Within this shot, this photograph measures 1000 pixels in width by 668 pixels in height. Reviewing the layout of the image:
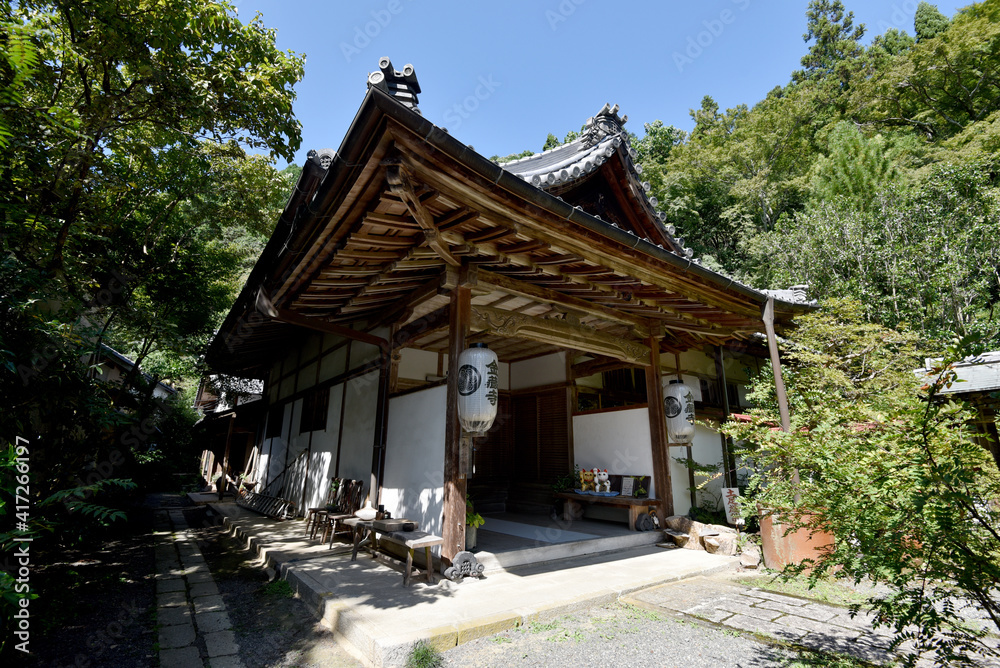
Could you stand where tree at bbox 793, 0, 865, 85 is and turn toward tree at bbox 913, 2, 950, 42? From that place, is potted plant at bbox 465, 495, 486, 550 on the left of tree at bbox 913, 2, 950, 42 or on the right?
right

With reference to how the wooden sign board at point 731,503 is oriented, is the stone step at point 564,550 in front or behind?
in front

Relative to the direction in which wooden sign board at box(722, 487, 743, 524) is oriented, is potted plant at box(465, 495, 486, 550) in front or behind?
in front

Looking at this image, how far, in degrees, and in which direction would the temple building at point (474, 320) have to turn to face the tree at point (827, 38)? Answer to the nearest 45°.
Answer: approximately 90° to its left

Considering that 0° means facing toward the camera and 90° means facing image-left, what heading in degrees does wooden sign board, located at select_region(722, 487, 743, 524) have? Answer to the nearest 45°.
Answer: approximately 0°

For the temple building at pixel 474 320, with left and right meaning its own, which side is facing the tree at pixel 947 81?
left

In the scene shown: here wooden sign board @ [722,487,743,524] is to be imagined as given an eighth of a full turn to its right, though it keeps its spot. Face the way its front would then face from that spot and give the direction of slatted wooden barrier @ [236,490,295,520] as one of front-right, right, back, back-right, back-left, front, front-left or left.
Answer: front-right

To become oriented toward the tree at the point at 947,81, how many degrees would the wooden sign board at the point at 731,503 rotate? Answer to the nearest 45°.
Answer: approximately 135° to its left

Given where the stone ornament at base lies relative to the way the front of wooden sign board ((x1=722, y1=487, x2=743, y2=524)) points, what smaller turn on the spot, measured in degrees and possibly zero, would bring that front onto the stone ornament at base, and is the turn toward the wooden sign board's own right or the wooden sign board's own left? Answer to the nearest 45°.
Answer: approximately 45° to the wooden sign board's own right

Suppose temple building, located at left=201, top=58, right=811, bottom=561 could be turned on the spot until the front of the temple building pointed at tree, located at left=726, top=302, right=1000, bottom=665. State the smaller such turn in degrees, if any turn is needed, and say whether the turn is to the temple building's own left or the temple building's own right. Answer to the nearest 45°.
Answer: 0° — it already faces it
